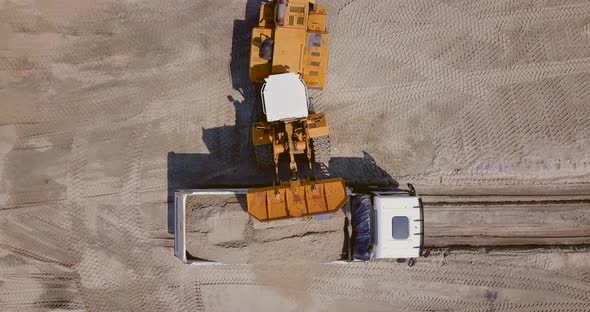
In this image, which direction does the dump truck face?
to the viewer's right
